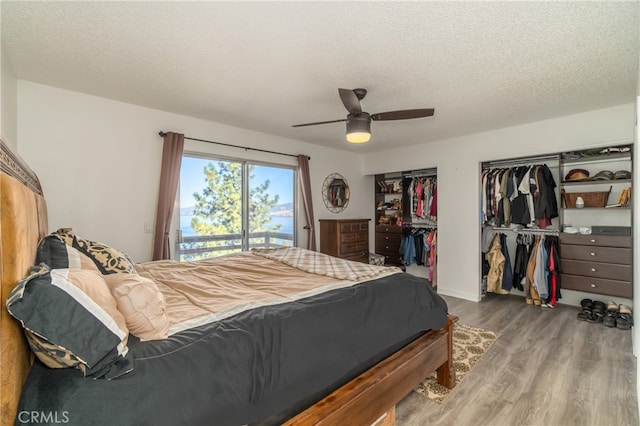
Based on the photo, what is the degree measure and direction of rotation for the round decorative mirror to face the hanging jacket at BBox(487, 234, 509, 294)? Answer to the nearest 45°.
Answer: approximately 45° to its left

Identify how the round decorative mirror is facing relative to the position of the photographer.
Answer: facing the viewer and to the right of the viewer

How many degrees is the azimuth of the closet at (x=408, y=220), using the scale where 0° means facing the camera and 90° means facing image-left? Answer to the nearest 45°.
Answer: approximately 45°

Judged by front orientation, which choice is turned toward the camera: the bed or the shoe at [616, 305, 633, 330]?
the shoe

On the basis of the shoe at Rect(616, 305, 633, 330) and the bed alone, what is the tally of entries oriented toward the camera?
1

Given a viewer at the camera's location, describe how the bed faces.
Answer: facing away from the viewer and to the right of the viewer

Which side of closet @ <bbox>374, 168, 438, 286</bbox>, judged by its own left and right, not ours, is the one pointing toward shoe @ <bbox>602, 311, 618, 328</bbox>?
left

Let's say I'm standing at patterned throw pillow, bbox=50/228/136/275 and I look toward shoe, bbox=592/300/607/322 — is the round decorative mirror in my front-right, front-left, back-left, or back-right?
front-left

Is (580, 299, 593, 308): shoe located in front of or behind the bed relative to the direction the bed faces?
in front

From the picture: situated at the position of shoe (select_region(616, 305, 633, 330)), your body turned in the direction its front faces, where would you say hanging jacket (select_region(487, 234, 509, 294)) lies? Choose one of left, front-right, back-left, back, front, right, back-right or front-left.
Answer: right

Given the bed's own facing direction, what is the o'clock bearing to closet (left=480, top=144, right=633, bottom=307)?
The closet is roughly at 1 o'clock from the bed.

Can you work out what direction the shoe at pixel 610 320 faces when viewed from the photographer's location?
facing the viewer and to the left of the viewer

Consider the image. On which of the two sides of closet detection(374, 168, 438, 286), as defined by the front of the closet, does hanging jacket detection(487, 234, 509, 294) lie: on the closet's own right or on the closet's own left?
on the closet's own left

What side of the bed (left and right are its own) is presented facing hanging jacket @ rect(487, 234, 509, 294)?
front

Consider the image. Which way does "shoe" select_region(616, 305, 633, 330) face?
toward the camera
